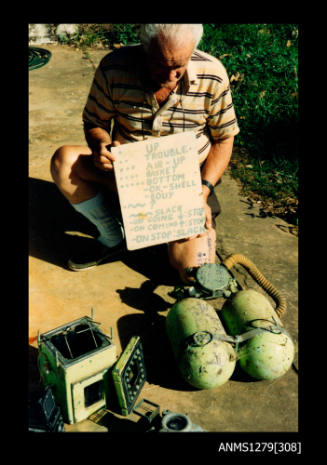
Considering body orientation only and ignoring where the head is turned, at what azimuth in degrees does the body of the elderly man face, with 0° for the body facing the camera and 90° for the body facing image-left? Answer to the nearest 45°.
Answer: approximately 0°

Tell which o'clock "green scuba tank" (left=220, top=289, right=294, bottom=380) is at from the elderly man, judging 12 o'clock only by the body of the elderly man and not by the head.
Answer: The green scuba tank is roughly at 11 o'clock from the elderly man.
